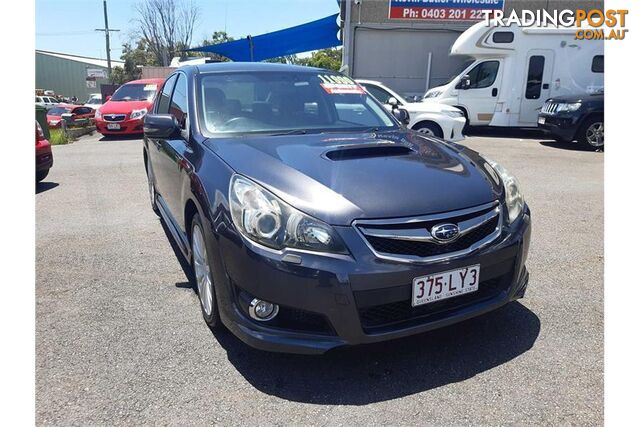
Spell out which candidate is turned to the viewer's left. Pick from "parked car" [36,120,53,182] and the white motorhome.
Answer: the white motorhome

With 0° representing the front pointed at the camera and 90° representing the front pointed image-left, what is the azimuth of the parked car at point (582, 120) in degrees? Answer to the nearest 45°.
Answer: approximately 45°

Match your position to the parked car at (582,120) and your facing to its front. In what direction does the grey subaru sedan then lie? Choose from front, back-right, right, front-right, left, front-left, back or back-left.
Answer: front-left

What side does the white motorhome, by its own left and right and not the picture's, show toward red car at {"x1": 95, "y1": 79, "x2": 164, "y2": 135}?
front

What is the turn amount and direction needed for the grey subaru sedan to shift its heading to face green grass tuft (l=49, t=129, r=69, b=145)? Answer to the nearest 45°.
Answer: approximately 180°

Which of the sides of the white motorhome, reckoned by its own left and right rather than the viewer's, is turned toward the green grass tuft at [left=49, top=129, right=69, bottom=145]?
front

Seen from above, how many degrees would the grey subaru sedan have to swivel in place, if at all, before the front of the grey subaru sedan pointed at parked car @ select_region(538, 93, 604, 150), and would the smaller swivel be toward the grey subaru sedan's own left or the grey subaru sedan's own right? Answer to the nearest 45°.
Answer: approximately 90° to the grey subaru sedan's own left

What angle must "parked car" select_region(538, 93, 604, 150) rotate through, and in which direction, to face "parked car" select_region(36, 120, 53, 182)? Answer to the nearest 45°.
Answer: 0° — it already faces it

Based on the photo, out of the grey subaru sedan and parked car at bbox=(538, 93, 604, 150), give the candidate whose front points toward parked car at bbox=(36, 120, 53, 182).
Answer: parked car at bbox=(538, 93, 604, 150)

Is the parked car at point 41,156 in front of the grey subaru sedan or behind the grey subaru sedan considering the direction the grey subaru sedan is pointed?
behind

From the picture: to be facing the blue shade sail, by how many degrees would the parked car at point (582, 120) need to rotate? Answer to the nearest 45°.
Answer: approximately 90° to its right

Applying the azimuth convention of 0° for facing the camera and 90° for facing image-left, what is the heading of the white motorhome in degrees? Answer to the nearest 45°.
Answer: approximately 90°

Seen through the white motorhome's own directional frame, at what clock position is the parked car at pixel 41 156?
The parked car is roughly at 10 o'clock from the white motorhome.
